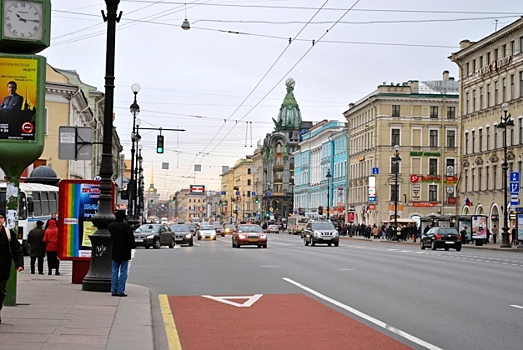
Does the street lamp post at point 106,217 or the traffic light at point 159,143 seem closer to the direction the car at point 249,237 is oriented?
the street lamp post

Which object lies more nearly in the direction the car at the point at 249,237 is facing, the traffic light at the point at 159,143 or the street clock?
the street clock

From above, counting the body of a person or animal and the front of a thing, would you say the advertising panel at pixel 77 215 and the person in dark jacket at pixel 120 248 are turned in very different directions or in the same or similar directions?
very different directions

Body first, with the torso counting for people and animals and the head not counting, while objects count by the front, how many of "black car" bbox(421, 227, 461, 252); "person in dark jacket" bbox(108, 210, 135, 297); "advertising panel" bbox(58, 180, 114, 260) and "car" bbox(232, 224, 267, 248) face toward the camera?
2

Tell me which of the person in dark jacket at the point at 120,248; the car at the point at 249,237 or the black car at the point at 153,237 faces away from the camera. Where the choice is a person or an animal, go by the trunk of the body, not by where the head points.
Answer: the person in dark jacket

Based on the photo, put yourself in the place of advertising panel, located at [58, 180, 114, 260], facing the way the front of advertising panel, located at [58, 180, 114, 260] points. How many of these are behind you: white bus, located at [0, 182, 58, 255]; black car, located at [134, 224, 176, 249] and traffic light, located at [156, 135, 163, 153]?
3

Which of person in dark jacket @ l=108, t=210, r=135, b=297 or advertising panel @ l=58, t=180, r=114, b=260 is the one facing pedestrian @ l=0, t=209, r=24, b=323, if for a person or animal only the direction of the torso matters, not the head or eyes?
the advertising panel

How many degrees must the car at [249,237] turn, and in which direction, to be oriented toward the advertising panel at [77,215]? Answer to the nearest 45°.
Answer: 0° — it already faces it

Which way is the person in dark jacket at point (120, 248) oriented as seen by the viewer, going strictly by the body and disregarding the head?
away from the camera

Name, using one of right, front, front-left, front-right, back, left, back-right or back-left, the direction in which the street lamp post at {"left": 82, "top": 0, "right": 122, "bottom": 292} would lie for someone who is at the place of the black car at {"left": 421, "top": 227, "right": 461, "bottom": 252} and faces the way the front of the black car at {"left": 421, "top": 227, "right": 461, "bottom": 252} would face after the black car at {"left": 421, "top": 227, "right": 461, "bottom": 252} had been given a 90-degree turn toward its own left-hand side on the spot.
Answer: front-left

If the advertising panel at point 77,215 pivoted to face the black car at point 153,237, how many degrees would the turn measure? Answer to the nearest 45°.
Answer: approximately 180°

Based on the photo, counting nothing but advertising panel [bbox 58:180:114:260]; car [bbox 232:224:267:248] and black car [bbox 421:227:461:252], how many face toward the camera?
2

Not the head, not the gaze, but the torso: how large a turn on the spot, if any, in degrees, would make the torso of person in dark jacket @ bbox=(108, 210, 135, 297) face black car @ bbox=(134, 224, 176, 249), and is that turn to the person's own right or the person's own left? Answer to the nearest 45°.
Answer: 0° — they already face it
